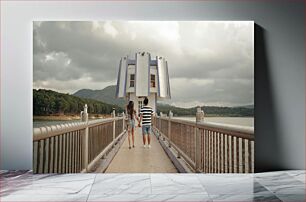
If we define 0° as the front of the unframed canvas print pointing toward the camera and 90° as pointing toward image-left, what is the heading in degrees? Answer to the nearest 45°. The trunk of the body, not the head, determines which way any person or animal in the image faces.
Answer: approximately 0°
